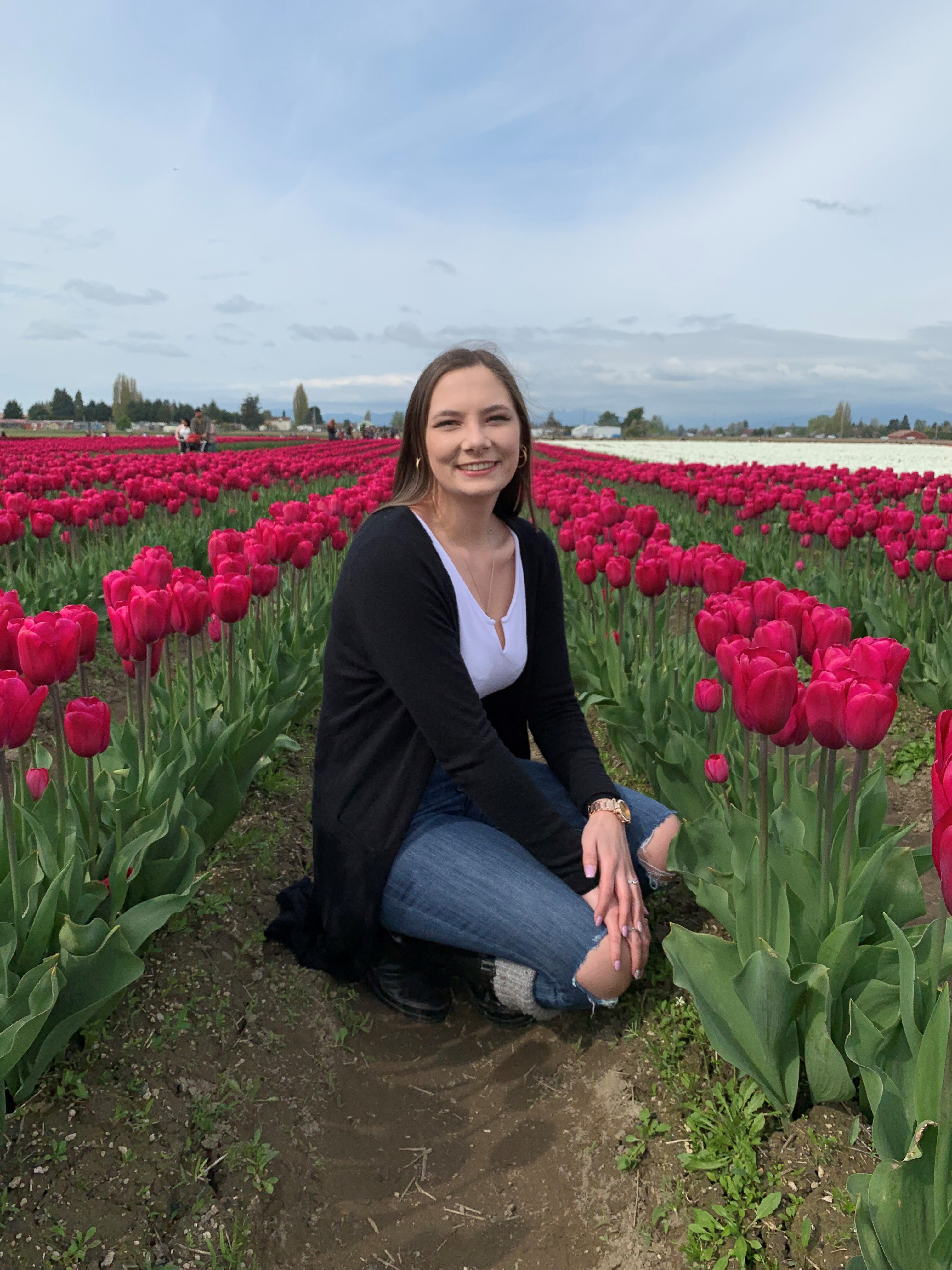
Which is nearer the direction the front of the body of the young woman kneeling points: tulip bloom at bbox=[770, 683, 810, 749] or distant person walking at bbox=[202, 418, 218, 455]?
the tulip bloom

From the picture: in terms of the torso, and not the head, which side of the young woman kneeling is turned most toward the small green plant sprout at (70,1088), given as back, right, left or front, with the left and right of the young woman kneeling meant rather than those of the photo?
right

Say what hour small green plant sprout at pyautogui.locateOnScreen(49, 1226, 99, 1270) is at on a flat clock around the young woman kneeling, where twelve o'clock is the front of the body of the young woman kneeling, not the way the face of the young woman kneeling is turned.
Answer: The small green plant sprout is roughly at 3 o'clock from the young woman kneeling.

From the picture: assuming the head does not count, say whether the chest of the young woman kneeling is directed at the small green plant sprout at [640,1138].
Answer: yes

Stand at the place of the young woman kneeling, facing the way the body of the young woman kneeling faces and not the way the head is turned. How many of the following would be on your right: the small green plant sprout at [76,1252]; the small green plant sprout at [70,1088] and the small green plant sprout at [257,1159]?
3

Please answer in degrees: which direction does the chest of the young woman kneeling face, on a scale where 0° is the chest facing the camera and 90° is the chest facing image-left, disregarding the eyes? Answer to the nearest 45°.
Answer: approximately 315°

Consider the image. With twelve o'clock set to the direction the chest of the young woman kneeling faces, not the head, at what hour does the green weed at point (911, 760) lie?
The green weed is roughly at 9 o'clock from the young woman kneeling.

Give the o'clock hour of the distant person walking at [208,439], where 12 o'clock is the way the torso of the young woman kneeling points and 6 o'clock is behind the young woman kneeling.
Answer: The distant person walking is roughly at 7 o'clock from the young woman kneeling.
